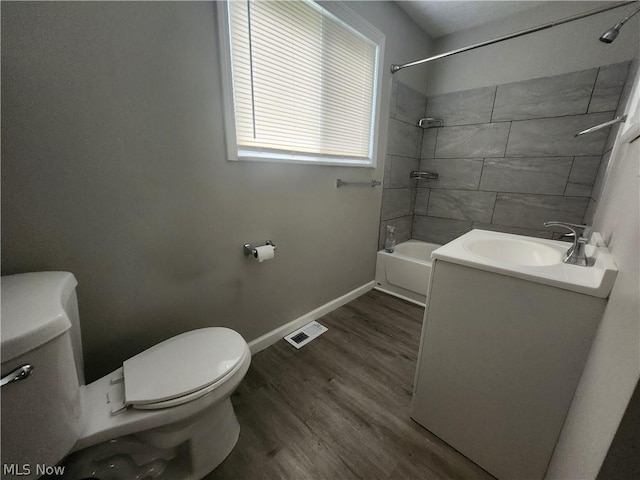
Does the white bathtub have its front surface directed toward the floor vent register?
yes

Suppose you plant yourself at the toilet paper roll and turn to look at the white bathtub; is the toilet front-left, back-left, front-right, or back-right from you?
back-right

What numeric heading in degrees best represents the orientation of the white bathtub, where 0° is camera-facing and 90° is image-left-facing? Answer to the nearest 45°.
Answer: approximately 45°

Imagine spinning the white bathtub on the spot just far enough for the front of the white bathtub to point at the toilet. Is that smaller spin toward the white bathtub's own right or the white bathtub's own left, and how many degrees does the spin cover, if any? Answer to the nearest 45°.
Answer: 0° — it already faces it

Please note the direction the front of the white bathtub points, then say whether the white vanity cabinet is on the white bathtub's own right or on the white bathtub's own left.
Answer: on the white bathtub's own left
